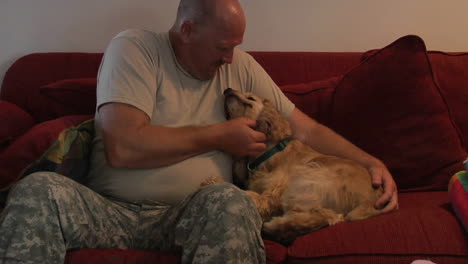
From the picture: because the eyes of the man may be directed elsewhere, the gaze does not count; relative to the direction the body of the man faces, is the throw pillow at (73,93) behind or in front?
behind

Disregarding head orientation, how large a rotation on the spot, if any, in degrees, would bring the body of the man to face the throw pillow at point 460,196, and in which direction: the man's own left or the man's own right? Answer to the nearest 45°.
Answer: approximately 45° to the man's own left

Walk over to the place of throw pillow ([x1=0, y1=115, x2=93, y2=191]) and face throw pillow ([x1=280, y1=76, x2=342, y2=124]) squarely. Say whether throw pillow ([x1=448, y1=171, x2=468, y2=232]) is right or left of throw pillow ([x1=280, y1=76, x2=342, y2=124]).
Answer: right

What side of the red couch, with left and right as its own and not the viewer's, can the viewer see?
front

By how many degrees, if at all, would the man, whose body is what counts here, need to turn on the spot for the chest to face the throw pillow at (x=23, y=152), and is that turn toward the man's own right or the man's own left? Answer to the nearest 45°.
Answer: approximately 135° to the man's own right

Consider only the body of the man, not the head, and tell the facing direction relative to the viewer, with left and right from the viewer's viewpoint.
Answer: facing the viewer and to the right of the viewer

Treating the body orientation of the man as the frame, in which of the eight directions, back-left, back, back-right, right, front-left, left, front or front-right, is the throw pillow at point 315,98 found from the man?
left
